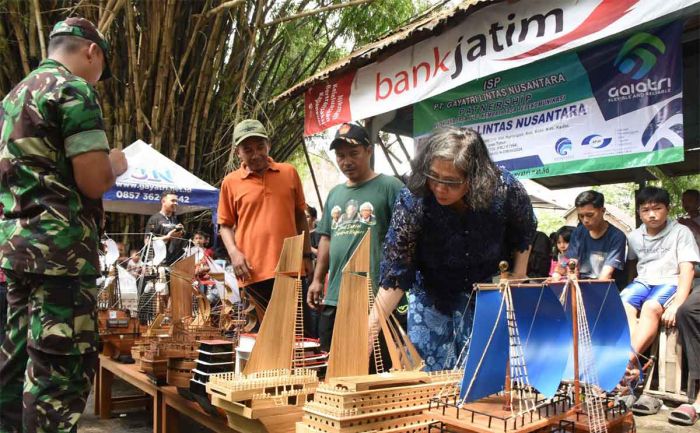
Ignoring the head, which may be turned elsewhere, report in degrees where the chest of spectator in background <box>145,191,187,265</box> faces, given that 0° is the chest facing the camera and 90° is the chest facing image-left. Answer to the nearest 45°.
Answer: approximately 315°

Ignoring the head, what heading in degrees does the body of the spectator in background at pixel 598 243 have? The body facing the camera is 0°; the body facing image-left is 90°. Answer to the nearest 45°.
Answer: approximately 45°

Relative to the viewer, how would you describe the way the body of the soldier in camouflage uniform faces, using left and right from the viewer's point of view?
facing away from the viewer and to the right of the viewer

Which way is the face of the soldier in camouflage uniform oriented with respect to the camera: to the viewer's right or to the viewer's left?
to the viewer's right

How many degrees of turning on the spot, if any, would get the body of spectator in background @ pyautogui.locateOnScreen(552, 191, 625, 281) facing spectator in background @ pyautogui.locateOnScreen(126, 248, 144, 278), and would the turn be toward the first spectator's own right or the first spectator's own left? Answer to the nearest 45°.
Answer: approximately 45° to the first spectator's own right

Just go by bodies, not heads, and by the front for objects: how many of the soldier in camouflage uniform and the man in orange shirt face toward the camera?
1

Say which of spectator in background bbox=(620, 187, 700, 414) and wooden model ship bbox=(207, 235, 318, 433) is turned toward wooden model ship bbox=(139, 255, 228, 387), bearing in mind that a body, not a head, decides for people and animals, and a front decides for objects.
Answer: the spectator in background

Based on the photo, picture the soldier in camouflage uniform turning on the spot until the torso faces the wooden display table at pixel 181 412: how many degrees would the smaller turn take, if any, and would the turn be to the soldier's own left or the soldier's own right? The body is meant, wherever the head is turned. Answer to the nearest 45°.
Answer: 0° — they already face it
